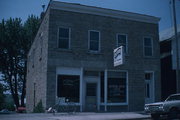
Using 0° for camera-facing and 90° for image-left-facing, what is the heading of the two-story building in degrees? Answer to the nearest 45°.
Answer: approximately 315°

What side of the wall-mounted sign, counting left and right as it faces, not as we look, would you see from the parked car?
left

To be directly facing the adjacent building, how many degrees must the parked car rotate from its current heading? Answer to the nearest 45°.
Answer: approximately 135° to its right

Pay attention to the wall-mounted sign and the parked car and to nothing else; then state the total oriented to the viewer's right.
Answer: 0

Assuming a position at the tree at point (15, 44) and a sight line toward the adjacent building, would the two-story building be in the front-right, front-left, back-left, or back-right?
front-right

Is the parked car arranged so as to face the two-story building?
no

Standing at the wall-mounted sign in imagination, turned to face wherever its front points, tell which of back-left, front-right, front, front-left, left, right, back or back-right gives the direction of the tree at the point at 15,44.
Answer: right

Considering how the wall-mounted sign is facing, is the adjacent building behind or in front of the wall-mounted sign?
behind

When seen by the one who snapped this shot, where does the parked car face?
facing the viewer and to the left of the viewer

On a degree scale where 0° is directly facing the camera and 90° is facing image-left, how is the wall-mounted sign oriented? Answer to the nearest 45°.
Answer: approximately 45°

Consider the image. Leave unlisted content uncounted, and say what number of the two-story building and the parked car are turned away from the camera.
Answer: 0

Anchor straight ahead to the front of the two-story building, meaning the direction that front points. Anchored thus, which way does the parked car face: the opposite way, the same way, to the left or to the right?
to the right
